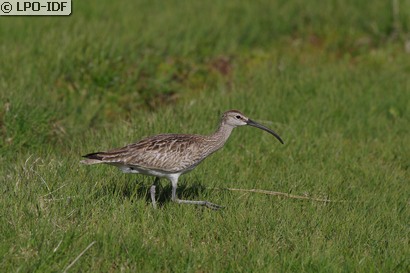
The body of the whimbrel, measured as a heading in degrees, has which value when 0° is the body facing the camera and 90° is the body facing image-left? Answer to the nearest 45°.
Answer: approximately 270°
